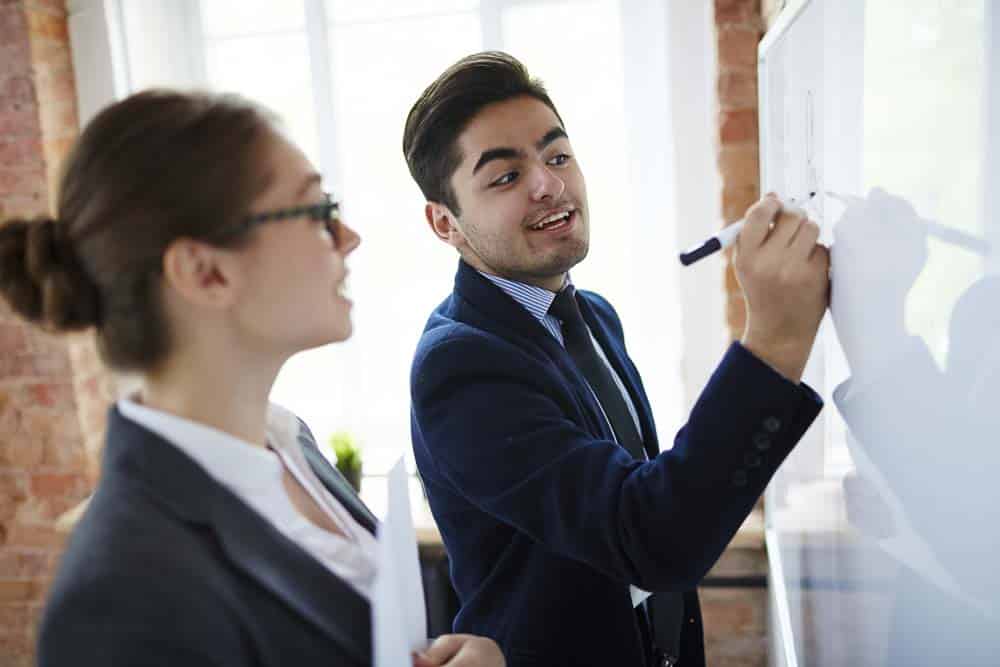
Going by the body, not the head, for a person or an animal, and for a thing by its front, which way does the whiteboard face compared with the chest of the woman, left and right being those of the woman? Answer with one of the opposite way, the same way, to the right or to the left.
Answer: the opposite way

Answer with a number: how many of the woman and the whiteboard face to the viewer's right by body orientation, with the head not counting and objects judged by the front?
1

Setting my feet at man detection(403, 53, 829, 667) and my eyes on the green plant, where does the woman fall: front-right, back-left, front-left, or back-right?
back-left

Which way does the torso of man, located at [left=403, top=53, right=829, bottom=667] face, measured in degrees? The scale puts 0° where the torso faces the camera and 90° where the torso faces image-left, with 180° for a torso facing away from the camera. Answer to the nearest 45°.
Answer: approximately 315°

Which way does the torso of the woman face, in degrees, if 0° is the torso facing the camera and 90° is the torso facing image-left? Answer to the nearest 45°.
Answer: approximately 270°
